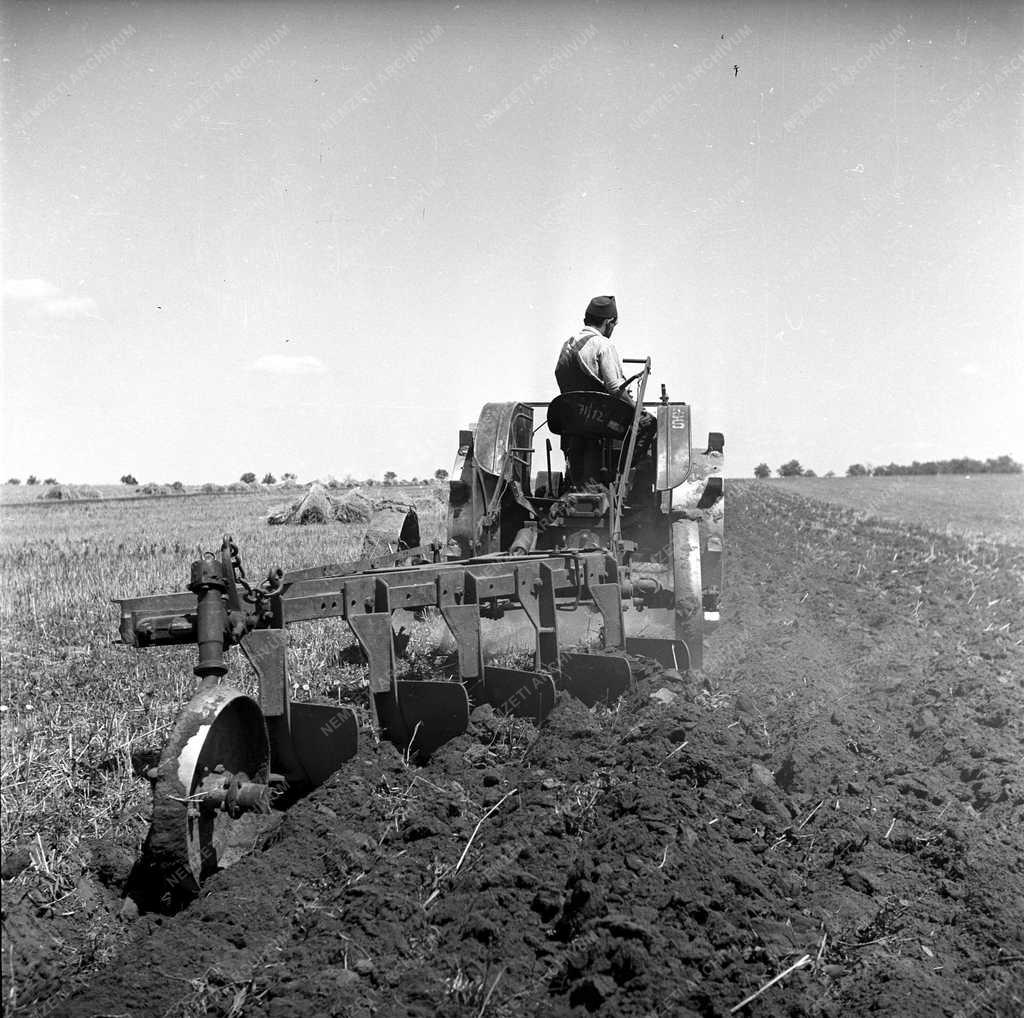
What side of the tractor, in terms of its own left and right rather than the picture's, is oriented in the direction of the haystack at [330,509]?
front

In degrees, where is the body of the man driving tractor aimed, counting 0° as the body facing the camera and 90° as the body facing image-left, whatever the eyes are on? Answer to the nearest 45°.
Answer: approximately 225°

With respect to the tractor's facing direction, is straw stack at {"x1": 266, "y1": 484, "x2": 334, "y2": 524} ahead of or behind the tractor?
ahead

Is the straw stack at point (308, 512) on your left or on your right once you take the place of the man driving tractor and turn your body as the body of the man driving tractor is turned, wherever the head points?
on your left

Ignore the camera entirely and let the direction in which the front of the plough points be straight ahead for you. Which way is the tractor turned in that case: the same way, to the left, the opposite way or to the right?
the same way

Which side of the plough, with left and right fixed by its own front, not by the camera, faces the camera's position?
back

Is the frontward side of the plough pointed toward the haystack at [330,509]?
yes

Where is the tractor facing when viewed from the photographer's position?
facing away from the viewer

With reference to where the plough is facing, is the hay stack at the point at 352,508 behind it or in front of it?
in front

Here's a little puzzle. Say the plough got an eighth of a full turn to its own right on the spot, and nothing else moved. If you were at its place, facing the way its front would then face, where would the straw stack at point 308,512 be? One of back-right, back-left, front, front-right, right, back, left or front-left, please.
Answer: front-left
